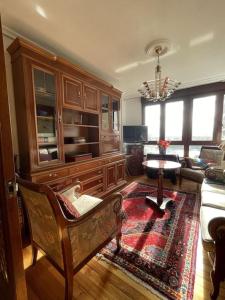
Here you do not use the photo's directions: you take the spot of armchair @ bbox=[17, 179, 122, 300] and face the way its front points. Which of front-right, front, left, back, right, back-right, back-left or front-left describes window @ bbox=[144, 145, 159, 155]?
front

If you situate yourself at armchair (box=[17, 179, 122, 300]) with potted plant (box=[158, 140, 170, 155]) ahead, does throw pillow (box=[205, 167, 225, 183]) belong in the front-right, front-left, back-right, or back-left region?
front-right

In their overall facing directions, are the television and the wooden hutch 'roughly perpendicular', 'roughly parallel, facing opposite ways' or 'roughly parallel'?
roughly perpendicular

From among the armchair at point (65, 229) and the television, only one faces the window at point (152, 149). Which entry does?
the armchair

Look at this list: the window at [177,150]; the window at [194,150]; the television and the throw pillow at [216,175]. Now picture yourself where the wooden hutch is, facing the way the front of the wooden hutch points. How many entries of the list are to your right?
0

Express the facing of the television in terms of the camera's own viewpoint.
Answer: facing the viewer

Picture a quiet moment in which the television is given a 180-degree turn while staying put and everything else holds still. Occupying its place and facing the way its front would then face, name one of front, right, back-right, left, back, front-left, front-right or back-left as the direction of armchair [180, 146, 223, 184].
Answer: back-right

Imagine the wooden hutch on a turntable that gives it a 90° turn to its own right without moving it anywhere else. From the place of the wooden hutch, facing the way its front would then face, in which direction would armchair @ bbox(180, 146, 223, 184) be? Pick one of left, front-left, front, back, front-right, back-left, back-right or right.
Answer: back-left

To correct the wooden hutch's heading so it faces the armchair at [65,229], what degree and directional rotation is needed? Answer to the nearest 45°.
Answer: approximately 45° to its right

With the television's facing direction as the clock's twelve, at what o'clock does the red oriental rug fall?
The red oriental rug is roughly at 12 o'clock from the television.

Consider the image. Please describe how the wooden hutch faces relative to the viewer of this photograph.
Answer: facing the viewer and to the right of the viewer

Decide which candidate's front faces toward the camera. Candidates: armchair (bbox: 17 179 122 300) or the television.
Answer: the television

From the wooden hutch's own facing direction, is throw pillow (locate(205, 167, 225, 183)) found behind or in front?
in front

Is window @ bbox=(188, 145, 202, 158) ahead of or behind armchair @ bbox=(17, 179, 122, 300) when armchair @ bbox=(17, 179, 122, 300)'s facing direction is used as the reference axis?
ahead

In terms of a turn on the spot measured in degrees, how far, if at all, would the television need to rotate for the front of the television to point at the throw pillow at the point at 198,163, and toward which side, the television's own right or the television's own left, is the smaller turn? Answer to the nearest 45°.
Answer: approximately 45° to the television's own left

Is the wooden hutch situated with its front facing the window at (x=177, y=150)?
no

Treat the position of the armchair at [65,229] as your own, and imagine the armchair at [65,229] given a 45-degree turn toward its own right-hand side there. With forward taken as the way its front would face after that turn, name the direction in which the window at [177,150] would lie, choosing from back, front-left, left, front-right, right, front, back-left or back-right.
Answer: front-left

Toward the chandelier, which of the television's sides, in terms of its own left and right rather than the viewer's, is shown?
front
